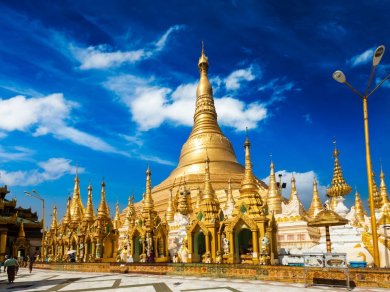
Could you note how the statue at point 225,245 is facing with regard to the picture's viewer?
facing the viewer and to the left of the viewer

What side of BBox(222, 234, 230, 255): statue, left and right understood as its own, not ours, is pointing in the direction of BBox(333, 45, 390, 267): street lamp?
left

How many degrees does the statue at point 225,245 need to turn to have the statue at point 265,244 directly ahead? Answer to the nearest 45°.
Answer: approximately 90° to its left
